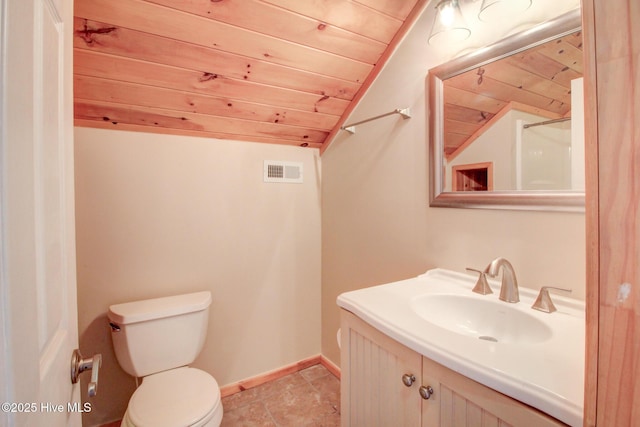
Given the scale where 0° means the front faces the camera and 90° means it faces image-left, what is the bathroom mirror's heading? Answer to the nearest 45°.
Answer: approximately 45°

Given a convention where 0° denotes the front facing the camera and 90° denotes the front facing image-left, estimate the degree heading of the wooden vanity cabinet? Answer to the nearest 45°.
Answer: approximately 45°

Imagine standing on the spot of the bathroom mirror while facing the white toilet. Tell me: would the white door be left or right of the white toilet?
left
